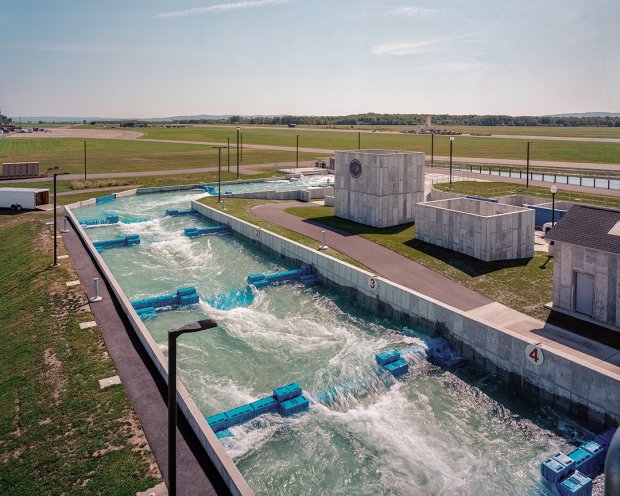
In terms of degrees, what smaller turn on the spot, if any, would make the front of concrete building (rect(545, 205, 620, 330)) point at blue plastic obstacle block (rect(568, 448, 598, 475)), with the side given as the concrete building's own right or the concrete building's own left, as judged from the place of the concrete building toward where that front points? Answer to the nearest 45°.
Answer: approximately 45° to the concrete building's own left

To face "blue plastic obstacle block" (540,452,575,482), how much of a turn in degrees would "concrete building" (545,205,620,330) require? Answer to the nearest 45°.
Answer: approximately 45° to its left

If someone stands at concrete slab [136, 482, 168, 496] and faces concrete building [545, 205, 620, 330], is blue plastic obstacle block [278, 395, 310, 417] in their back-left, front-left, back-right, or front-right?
front-left

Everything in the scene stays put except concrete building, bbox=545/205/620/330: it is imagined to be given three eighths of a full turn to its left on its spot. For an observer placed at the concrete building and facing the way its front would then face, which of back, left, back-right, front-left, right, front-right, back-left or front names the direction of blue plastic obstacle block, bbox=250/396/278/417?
back-right

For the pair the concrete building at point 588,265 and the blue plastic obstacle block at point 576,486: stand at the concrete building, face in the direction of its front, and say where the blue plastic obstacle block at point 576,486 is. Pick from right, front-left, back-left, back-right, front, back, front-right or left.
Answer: front-left

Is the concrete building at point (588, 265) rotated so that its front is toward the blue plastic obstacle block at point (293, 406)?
yes

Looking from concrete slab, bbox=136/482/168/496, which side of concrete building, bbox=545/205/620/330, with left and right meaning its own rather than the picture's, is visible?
front

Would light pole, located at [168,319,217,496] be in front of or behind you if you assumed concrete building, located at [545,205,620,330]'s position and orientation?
in front

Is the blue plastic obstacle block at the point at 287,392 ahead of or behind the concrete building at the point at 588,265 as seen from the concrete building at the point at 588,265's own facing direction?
ahead

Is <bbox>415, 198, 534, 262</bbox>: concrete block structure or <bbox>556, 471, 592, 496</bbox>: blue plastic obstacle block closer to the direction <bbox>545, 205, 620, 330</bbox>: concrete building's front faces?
the blue plastic obstacle block

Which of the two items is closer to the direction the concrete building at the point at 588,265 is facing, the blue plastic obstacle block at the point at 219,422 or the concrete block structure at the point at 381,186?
the blue plastic obstacle block

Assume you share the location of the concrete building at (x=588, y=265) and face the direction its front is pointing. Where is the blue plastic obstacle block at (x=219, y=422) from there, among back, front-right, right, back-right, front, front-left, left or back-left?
front

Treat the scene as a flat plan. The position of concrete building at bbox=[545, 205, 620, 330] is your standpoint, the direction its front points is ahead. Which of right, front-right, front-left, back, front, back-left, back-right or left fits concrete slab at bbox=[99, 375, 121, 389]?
front

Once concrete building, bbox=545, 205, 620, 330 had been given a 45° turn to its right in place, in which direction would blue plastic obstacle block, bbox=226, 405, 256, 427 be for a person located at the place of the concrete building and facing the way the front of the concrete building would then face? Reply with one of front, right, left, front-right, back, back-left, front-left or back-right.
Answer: front-left

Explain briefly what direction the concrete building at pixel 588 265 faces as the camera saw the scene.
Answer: facing the viewer and to the left of the viewer
